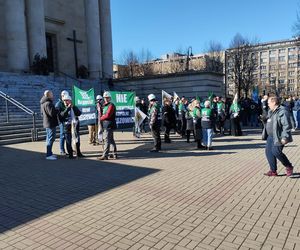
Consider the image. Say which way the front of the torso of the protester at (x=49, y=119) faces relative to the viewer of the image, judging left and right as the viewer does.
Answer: facing to the right of the viewer

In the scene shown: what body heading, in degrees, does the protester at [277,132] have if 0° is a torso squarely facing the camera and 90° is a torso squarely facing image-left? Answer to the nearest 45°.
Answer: approximately 90°

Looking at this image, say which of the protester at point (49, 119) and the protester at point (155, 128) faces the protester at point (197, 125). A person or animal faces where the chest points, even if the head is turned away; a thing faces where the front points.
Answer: the protester at point (49, 119)

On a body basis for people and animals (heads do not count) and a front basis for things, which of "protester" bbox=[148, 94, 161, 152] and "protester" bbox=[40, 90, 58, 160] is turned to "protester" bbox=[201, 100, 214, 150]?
"protester" bbox=[40, 90, 58, 160]
